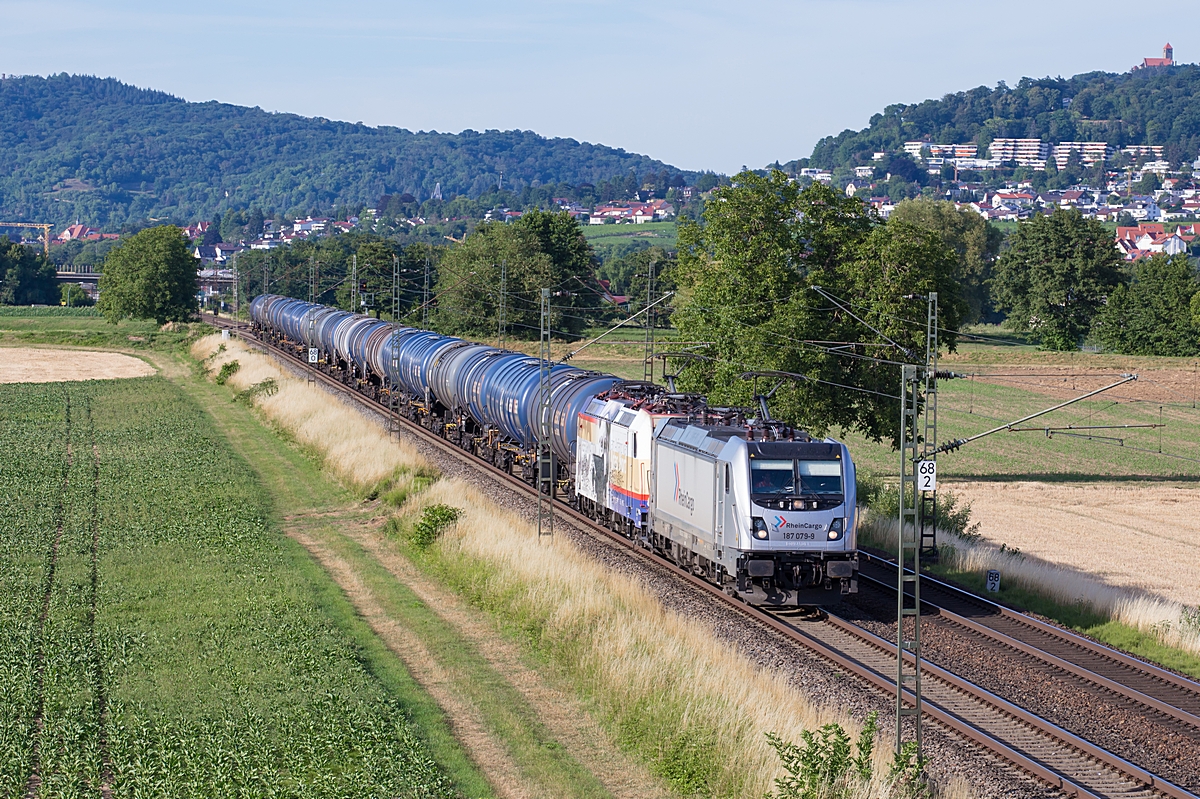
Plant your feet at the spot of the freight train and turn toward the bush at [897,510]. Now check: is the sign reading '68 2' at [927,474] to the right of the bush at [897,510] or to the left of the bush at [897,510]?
right

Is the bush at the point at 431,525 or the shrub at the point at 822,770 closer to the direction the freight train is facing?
the shrub

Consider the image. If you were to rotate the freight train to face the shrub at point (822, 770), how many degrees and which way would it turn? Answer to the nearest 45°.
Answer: approximately 45° to its right

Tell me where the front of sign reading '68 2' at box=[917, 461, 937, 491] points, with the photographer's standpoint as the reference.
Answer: facing the viewer

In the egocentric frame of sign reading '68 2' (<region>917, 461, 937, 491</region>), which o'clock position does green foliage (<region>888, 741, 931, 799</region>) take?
The green foliage is roughly at 12 o'clock from the sign reading '68 2'.

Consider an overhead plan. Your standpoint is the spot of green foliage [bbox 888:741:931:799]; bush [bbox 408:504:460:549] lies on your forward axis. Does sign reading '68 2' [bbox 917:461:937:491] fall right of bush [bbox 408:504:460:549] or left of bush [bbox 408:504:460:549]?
right

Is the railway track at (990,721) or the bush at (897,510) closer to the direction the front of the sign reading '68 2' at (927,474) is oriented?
the railway track

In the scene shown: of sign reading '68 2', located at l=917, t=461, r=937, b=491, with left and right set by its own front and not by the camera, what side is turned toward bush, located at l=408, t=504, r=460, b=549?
right

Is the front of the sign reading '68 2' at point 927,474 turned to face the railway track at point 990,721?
yes

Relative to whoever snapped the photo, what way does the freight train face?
facing the viewer and to the right of the viewer

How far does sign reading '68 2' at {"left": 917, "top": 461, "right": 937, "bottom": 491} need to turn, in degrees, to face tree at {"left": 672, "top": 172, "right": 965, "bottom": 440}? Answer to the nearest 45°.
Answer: approximately 180°

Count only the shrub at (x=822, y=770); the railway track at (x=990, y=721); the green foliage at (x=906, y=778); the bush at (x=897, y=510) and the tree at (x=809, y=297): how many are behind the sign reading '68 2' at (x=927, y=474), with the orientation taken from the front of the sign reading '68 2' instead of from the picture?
2

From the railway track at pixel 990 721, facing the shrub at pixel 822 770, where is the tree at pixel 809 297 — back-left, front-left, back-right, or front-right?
back-right

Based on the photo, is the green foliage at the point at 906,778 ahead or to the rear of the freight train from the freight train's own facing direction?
ahead

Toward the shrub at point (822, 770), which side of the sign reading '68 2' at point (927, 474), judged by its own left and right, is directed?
front

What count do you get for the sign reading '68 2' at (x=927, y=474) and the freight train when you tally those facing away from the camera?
0

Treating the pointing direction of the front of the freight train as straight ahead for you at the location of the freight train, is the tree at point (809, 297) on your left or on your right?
on your left

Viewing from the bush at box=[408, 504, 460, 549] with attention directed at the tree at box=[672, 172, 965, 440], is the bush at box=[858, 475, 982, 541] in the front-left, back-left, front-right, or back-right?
front-right
